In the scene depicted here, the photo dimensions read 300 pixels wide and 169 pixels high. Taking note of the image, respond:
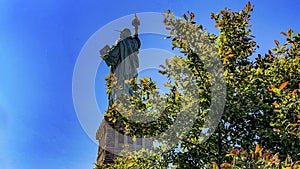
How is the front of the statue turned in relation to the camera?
facing away from the viewer and to the left of the viewer
